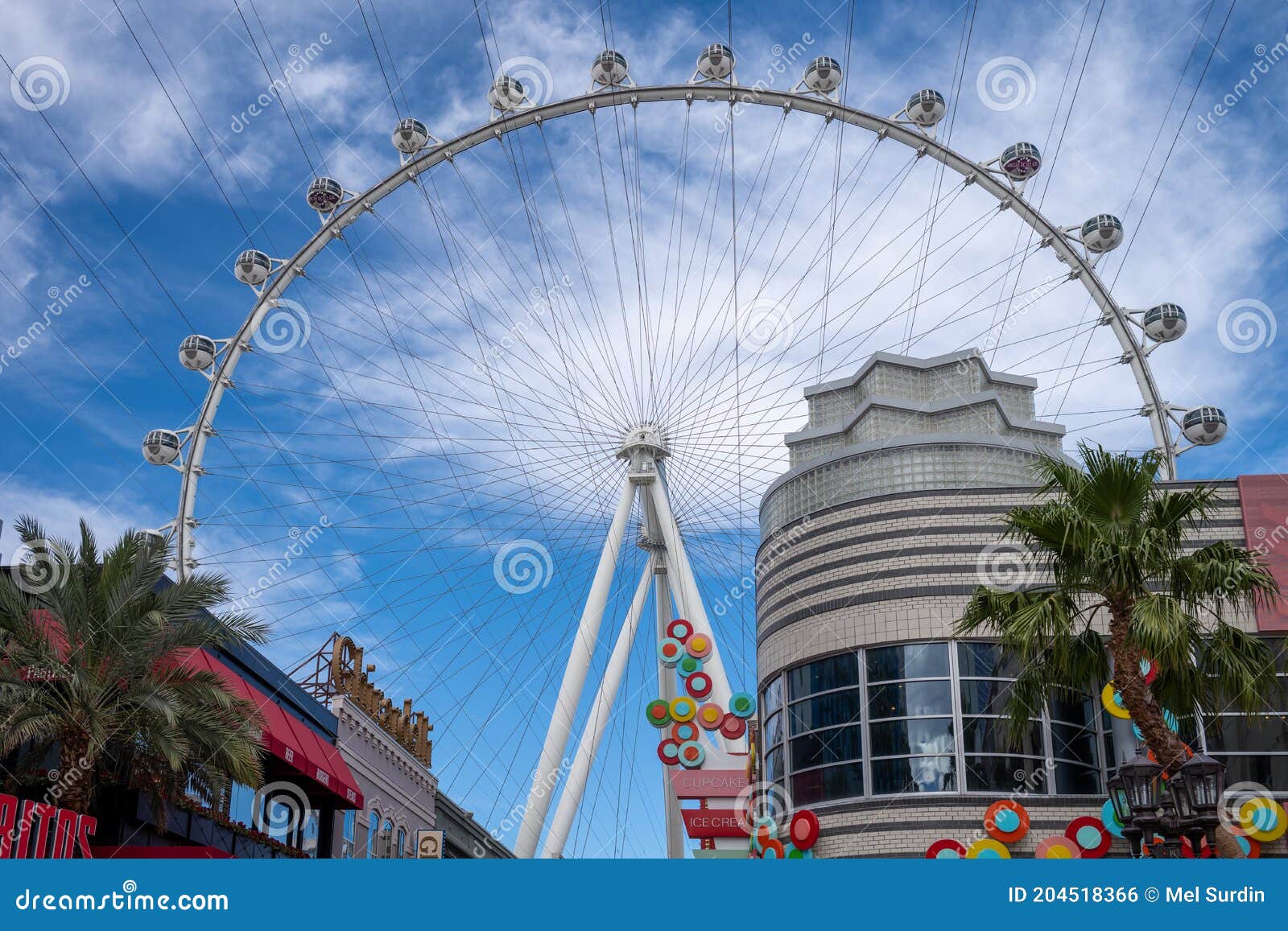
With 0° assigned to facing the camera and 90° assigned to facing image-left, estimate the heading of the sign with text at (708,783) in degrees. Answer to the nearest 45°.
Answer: approximately 0°

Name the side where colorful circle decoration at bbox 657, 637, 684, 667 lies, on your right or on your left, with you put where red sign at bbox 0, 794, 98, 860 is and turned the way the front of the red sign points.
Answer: on your left

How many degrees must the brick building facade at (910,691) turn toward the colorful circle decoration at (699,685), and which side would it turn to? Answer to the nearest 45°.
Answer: approximately 135° to its right

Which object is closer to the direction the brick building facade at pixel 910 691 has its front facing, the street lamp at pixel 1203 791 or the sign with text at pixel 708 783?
the street lamp

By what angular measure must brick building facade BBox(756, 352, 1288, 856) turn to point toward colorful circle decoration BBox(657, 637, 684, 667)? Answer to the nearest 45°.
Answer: approximately 135° to its right

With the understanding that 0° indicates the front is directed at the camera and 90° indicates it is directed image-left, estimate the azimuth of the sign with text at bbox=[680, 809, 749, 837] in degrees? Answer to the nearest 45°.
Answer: approximately 0°

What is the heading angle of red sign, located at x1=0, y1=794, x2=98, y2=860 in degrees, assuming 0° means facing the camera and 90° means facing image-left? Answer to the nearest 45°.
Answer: approximately 315°

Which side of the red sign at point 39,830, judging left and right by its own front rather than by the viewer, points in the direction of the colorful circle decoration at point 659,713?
left

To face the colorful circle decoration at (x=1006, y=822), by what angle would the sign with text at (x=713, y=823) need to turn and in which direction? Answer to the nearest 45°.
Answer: approximately 45° to its left
